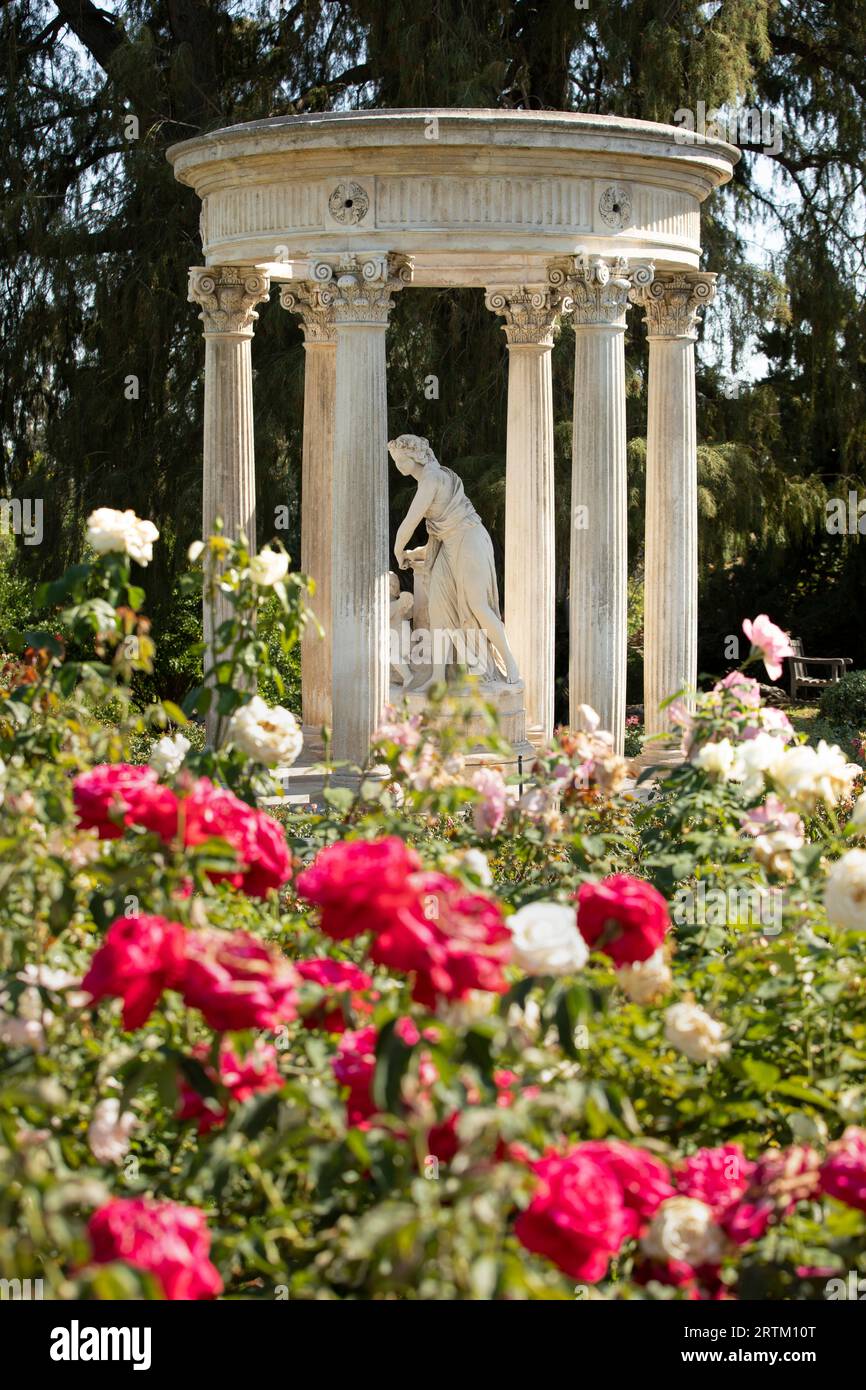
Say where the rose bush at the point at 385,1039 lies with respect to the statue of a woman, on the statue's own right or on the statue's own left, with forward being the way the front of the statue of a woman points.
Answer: on the statue's own left

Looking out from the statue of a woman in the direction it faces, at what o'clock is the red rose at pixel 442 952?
The red rose is roughly at 9 o'clock from the statue of a woman.

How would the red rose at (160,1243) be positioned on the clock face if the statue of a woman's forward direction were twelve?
The red rose is roughly at 9 o'clock from the statue of a woman.

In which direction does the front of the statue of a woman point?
to the viewer's left

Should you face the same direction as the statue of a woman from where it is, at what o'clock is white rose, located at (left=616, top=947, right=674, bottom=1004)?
The white rose is roughly at 9 o'clock from the statue of a woman.

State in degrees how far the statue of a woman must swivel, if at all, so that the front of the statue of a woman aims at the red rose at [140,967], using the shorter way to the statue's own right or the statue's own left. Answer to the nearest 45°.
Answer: approximately 90° to the statue's own left

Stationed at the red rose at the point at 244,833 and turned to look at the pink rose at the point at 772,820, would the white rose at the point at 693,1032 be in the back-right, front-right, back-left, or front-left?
front-right

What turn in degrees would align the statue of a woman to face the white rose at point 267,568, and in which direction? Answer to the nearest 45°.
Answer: approximately 90° to its left

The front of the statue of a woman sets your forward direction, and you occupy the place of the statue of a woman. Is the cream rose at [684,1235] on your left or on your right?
on your left

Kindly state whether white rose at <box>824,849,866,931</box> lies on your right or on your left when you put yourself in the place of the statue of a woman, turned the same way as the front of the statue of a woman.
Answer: on your left

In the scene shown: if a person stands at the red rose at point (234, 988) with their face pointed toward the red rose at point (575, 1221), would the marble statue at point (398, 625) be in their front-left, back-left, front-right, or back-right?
back-left

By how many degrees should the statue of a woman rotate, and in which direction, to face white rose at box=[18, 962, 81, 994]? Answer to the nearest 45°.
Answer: approximately 90° to its left

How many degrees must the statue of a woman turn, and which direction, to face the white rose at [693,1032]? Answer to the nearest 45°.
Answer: approximately 90° to its left
